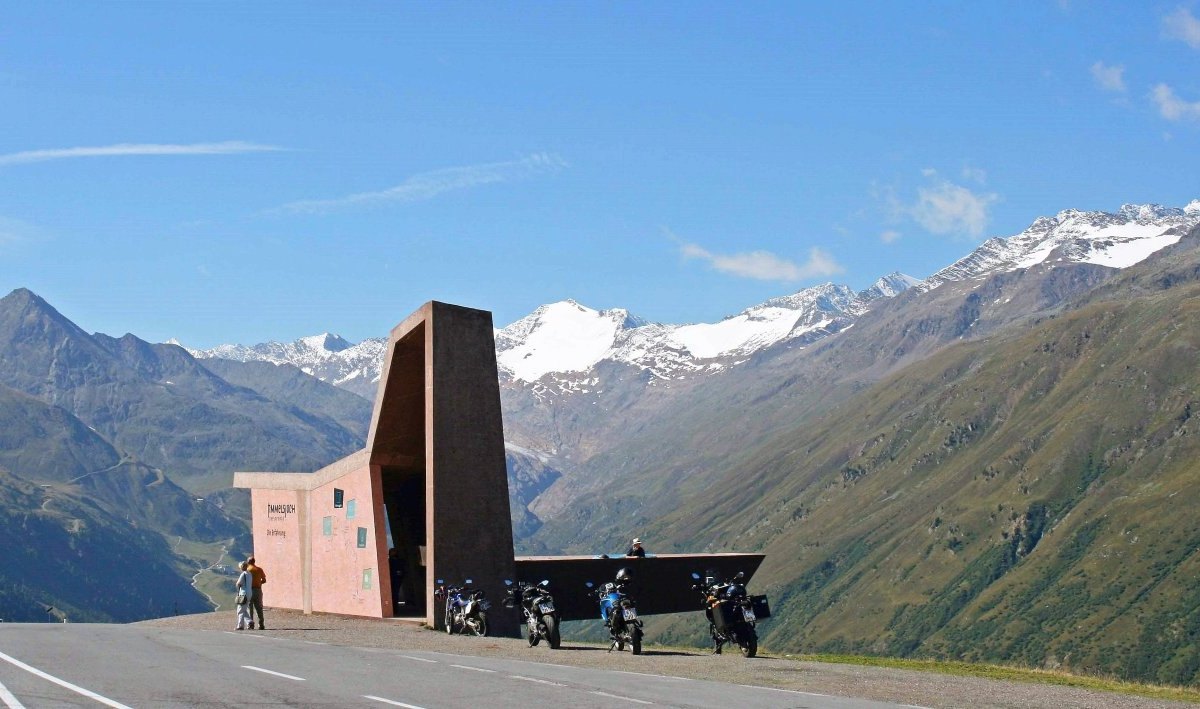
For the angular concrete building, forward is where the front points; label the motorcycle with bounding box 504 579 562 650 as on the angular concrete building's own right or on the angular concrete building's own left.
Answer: on the angular concrete building's own left

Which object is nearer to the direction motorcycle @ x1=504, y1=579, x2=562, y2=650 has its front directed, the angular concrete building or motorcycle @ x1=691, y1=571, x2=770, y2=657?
the angular concrete building

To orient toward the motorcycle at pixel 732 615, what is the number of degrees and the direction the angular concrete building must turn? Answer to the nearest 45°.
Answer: approximately 90° to its left

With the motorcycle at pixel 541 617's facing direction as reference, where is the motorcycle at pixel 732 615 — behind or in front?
behind

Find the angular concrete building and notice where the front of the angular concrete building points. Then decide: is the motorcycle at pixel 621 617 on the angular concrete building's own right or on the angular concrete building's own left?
on the angular concrete building's own left

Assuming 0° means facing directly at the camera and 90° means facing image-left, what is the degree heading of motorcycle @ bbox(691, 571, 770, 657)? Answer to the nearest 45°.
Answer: approximately 135°

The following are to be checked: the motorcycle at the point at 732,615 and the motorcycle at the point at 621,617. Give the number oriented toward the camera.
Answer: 0

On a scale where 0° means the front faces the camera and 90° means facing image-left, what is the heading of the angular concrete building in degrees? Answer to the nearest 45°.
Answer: approximately 45°

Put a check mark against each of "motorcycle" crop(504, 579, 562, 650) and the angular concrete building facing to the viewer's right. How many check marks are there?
0
